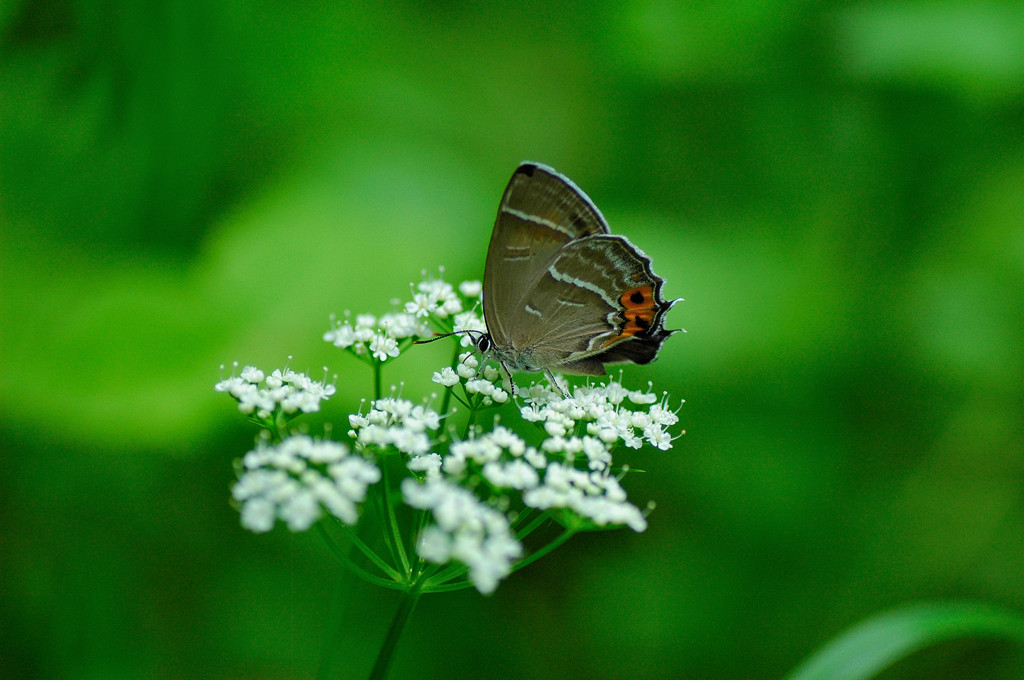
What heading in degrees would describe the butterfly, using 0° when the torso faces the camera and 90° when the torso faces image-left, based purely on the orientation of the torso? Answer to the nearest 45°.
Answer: approximately 90°
